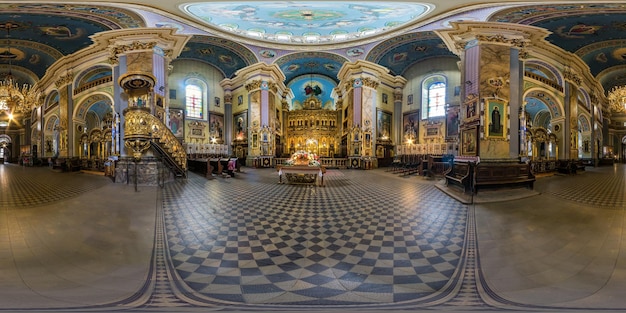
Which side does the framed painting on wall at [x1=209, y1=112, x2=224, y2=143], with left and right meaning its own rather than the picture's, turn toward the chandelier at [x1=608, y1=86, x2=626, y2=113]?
front

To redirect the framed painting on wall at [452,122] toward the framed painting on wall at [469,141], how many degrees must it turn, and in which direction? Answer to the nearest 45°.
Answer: approximately 45° to its left

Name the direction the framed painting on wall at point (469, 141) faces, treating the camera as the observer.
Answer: facing the viewer and to the left of the viewer

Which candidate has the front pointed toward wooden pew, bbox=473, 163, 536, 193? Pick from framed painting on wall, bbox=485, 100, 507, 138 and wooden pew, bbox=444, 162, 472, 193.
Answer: the framed painting on wall

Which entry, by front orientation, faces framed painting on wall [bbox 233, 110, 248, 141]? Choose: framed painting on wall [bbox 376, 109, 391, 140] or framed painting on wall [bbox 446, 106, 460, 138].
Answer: framed painting on wall [bbox 446, 106, 460, 138]

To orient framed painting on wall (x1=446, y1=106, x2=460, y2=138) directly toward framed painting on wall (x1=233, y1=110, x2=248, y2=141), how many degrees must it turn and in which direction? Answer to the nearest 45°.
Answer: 0° — it already faces it

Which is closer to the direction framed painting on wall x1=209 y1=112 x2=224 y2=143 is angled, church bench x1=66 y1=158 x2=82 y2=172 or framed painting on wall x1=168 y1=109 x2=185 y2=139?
the church bench

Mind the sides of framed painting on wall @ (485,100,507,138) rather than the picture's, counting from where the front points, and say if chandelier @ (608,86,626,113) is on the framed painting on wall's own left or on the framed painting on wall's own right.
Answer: on the framed painting on wall's own left

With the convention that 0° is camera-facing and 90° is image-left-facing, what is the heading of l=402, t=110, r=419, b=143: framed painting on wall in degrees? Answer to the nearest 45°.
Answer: approximately 45°
